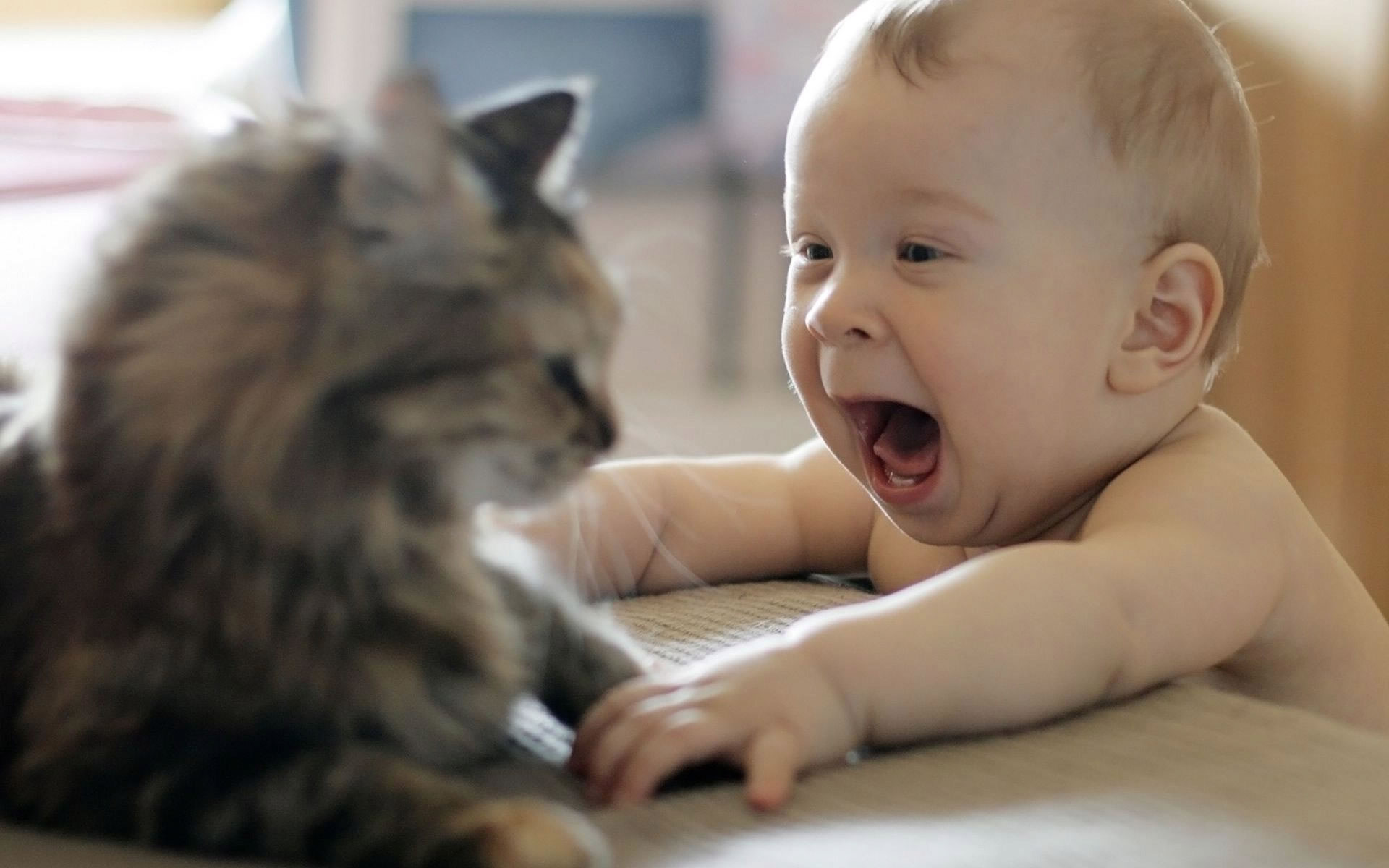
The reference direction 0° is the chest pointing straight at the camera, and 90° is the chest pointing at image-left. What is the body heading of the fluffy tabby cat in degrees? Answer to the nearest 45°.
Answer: approximately 270°

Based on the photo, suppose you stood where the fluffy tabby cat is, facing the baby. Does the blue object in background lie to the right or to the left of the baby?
left

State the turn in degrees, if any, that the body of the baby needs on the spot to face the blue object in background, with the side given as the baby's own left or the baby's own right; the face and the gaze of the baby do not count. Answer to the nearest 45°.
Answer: approximately 90° to the baby's own right

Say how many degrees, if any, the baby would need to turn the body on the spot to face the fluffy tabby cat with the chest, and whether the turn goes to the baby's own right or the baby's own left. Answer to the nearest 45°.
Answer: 0° — they already face it

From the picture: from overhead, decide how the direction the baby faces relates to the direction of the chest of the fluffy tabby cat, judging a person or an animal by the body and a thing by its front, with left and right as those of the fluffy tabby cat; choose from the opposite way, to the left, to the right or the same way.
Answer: the opposite way

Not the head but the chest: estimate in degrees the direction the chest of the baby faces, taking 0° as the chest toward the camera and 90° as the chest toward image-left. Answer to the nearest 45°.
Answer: approximately 45°

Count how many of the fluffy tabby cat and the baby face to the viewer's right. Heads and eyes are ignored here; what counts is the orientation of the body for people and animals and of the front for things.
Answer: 1
